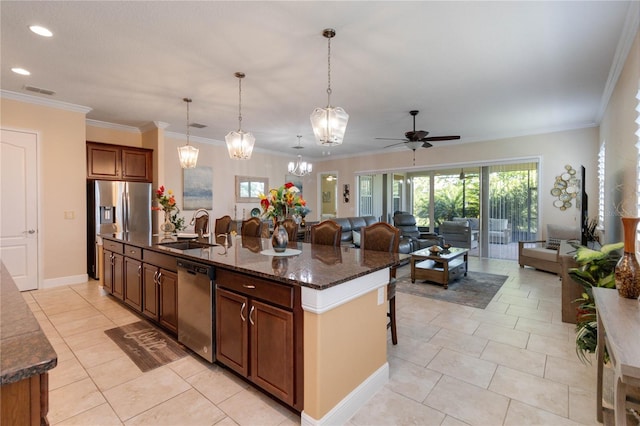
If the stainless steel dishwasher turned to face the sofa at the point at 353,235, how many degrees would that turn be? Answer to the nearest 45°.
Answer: approximately 180°

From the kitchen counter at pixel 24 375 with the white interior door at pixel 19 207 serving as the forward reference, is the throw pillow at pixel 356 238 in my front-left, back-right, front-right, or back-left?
front-right

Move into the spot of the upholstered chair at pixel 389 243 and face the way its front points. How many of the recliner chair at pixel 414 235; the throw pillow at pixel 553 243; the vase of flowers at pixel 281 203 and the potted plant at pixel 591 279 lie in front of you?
1

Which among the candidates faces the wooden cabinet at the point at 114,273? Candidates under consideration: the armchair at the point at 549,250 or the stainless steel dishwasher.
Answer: the armchair

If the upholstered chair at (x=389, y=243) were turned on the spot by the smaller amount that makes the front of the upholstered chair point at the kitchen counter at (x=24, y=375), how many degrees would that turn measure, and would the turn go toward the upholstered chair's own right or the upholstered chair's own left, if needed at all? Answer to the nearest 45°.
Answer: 0° — it already faces it

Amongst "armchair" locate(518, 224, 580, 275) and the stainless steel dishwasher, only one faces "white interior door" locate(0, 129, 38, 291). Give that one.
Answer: the armchair

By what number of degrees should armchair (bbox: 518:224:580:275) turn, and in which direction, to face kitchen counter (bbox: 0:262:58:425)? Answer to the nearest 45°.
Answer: approximately 45° to its left

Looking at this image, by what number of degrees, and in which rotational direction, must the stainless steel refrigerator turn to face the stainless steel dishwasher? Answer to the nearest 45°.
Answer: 0° — it already faces it

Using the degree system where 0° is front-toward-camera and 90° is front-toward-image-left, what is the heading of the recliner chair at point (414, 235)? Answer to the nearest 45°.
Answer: approximately 315°

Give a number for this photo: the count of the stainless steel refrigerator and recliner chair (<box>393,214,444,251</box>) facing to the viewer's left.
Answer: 0

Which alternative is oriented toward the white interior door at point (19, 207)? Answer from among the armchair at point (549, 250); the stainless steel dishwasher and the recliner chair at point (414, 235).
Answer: the armchair at point (549, 250)

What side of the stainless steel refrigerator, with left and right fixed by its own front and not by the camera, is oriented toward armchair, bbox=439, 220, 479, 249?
left

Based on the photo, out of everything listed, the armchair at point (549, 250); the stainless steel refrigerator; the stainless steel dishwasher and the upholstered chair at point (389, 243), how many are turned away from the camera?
0

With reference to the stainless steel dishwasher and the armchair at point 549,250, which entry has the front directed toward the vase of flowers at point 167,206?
the armchair

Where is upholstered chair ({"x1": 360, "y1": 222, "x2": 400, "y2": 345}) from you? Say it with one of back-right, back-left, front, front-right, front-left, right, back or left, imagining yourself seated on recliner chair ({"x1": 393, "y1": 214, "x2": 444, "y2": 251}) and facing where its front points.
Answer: front-right

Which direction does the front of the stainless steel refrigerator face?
toward the camera

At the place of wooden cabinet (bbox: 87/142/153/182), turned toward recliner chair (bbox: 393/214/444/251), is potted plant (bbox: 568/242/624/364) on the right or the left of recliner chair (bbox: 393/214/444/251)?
right

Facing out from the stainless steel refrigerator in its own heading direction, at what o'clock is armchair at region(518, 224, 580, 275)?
The armchair is roughly at 10 o'clock from the stainless steel refrigerator.

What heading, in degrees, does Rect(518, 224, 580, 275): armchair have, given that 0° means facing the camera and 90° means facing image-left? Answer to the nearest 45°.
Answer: approximately 45°
